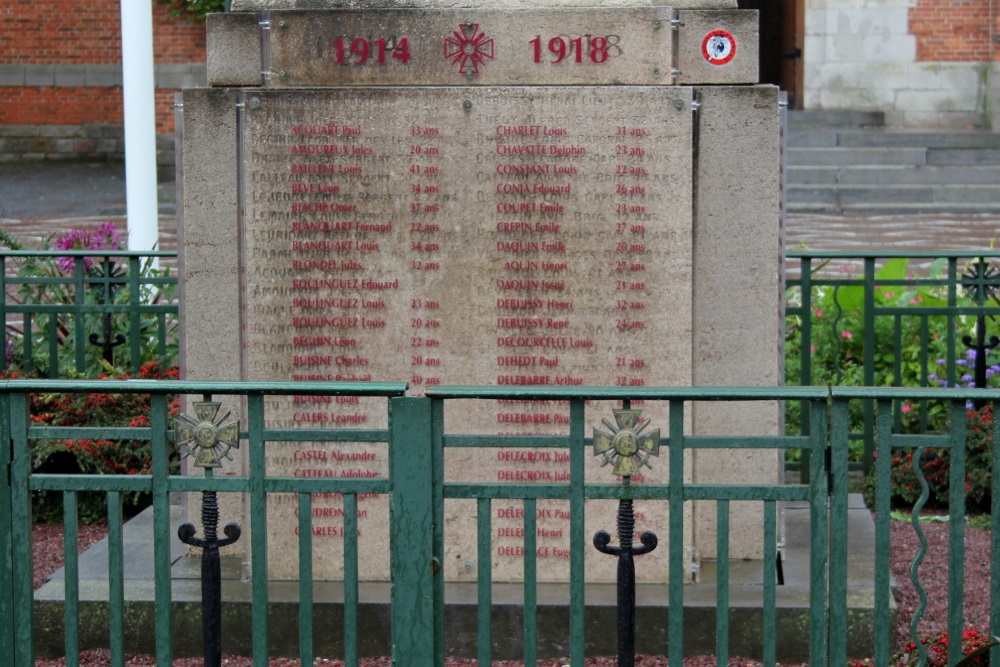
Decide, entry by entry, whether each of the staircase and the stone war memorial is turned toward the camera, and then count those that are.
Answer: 2

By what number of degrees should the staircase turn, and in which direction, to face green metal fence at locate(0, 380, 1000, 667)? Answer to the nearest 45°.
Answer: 0° — it already faces it

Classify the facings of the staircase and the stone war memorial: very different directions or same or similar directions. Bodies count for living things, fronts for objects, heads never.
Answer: same or similar directions

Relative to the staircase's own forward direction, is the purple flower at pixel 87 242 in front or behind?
in front

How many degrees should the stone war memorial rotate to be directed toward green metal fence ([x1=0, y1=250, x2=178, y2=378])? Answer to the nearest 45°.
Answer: approximately 135° to its right

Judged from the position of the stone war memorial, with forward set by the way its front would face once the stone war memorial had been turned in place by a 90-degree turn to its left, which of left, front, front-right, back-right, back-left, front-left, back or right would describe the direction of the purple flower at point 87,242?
back-left

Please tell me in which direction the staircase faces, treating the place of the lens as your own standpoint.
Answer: facing the viewer

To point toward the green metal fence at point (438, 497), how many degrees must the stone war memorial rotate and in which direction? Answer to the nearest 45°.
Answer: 0° — it already faces it

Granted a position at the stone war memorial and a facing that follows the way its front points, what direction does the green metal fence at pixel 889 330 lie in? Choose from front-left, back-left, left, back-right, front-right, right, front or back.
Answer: back-left

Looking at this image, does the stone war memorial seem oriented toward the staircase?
no

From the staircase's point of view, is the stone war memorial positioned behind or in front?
in front

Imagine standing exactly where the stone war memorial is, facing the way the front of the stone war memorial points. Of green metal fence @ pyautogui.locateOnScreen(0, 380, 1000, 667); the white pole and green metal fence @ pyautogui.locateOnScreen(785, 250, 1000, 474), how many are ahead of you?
1

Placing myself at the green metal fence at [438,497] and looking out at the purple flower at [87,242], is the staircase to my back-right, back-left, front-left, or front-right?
front-right

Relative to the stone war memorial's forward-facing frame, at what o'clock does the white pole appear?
The white pole is roughly at 5 o'clock from the stone war memorial.
